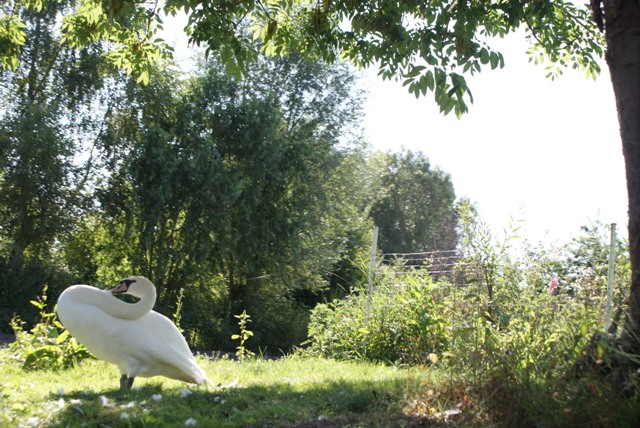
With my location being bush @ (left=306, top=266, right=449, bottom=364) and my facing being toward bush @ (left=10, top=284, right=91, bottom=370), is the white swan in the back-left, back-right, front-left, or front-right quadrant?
front-left

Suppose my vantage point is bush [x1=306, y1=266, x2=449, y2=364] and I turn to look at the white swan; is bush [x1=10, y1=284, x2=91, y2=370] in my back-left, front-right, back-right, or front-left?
front-right

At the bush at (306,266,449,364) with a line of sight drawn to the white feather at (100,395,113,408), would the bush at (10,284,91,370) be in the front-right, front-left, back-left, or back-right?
front-right

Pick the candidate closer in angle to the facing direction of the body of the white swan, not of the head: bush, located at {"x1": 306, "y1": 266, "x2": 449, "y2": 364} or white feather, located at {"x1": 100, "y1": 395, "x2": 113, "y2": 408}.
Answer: the white feather

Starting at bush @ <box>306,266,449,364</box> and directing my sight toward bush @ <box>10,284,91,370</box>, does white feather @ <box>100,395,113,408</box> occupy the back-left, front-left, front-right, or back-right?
front-left

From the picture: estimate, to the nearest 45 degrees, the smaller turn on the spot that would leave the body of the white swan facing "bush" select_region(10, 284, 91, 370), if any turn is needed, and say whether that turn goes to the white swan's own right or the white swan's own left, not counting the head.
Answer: approximately 45° to the white swan's own right

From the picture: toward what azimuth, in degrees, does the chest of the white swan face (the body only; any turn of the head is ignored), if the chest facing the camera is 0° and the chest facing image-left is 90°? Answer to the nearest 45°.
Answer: approximately 90°

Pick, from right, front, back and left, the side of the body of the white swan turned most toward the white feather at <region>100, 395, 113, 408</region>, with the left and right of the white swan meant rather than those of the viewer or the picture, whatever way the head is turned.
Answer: left

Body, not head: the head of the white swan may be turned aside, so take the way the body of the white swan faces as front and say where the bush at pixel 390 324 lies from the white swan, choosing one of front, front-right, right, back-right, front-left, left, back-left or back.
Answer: back-right
